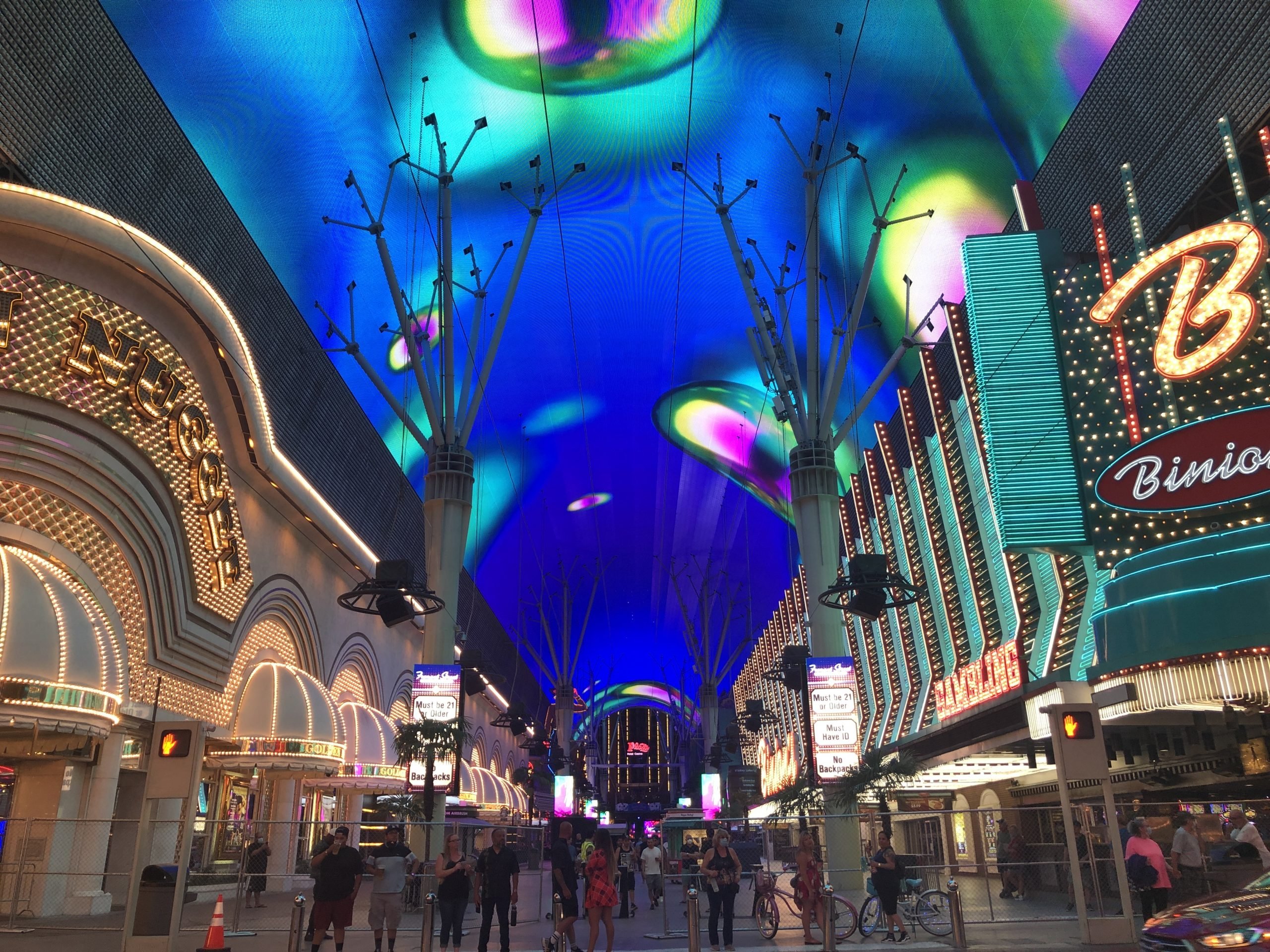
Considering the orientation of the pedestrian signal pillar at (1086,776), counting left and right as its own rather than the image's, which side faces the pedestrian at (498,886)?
right

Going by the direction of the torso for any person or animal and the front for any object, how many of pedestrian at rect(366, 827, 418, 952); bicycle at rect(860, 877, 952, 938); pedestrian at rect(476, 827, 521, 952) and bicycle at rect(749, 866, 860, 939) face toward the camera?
2

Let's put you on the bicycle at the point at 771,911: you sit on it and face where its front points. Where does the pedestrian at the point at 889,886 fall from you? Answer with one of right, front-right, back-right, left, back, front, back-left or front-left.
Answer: back-left

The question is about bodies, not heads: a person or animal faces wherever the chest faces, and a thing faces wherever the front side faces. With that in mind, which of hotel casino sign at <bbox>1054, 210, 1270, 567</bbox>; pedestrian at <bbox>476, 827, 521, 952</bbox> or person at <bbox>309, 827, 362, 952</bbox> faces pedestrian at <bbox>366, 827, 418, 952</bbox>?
the hotel casino sign

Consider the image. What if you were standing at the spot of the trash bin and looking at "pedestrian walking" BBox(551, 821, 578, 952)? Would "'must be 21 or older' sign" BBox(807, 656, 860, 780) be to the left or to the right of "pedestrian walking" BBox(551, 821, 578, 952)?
left

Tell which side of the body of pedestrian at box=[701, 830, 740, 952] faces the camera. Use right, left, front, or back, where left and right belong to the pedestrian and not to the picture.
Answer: front

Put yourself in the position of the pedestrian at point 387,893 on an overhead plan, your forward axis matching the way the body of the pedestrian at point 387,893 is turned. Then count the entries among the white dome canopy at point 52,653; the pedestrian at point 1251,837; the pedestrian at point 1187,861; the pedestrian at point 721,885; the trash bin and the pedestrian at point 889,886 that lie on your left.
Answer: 4

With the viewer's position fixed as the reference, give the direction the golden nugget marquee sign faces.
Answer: facing the viewer and to the right of the viewer

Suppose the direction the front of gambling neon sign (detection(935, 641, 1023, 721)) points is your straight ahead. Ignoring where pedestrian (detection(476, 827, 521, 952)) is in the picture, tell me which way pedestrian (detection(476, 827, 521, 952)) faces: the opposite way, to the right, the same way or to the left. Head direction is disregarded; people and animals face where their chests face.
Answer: to the left

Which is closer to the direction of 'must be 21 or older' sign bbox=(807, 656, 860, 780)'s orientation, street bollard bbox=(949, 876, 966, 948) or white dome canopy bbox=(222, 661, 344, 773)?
the street bollard

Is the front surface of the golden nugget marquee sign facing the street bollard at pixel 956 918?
yes

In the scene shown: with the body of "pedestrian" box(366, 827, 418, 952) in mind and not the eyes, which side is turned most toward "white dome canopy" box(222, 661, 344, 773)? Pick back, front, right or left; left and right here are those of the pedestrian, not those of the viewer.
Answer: back

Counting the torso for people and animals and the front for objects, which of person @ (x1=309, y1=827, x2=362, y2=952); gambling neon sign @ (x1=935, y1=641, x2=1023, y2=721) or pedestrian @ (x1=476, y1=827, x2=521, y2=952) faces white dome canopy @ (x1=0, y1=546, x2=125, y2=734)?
the gambling neon sign

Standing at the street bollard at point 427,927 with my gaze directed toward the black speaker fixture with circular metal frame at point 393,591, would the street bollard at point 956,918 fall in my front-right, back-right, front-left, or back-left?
back-right

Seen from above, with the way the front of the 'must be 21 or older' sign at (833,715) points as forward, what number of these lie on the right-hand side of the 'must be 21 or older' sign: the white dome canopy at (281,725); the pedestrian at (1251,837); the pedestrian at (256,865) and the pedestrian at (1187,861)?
2

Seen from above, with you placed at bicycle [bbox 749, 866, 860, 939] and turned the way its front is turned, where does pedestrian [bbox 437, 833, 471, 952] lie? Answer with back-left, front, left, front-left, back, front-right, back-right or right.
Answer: front-left

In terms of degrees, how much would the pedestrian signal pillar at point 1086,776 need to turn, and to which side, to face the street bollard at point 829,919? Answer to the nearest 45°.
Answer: approximately 90° to its right

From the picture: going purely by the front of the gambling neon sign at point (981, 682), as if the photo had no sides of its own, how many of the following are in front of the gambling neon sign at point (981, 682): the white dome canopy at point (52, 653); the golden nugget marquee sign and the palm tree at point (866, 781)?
3
